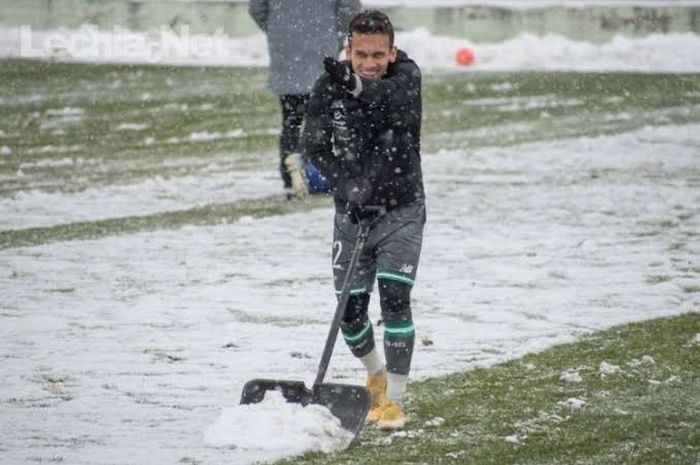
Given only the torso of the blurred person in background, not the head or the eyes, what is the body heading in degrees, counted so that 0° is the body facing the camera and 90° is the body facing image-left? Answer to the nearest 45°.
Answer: approximately 180°

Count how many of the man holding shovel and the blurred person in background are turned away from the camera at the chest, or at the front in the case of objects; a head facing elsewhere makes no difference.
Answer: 1

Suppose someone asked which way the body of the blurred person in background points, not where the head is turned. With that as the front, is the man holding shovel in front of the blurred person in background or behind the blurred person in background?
behind

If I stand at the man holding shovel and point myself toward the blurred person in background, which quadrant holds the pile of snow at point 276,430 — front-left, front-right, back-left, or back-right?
back-left

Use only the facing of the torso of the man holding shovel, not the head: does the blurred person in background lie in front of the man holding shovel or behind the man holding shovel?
behind

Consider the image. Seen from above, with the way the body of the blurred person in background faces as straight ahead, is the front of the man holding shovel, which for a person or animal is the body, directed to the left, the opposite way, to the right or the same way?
the opposite way

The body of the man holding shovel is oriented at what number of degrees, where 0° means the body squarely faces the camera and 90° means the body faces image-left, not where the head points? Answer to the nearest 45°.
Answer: approximately 0°
